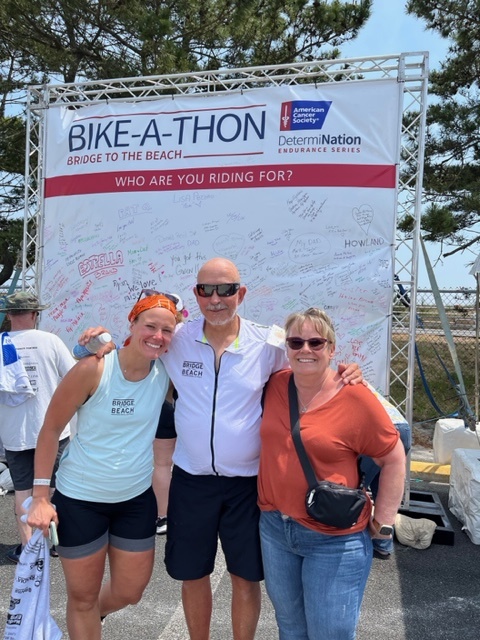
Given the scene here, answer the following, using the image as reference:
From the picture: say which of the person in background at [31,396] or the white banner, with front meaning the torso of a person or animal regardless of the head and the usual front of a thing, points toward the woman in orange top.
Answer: the white banner

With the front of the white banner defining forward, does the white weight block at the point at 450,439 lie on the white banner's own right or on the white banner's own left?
on the white banner's own left

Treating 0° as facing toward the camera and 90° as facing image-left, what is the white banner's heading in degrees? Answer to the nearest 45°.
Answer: approximately 0°

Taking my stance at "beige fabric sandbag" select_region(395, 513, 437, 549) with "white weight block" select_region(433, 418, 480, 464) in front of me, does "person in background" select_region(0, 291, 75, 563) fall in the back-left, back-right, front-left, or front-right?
back-left
